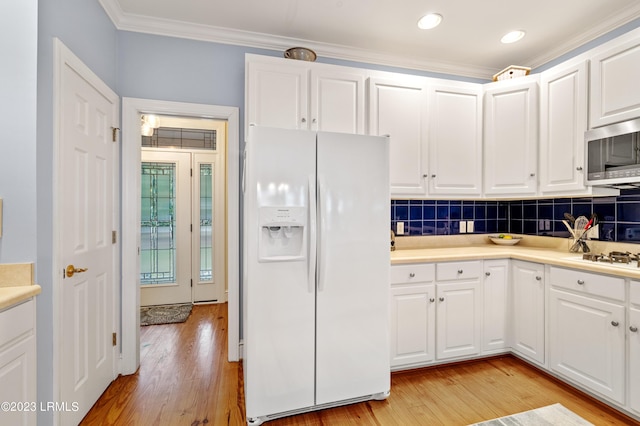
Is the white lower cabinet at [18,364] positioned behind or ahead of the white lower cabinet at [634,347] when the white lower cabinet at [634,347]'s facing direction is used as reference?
ahead

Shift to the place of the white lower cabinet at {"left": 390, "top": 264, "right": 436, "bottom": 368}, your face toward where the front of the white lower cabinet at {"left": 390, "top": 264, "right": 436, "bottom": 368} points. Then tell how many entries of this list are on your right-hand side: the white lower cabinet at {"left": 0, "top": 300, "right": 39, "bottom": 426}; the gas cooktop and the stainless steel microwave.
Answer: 1

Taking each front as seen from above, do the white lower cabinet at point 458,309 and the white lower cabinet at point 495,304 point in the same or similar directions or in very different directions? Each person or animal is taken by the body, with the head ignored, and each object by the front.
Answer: same or similar directions

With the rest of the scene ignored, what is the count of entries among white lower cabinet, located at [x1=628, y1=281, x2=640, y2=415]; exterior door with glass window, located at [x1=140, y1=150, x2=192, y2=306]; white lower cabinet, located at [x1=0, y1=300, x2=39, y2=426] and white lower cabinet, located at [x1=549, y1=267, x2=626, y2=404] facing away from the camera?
0

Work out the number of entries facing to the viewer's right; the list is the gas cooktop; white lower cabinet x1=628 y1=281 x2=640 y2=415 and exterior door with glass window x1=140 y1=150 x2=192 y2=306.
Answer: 0

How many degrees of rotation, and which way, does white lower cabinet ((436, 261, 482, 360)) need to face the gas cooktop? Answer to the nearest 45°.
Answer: approximately 45° to its left

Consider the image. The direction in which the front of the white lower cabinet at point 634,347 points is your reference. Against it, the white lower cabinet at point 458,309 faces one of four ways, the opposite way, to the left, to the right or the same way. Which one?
to the left

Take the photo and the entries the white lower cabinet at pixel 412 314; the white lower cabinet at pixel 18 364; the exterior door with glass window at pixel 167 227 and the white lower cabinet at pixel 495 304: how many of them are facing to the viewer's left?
0

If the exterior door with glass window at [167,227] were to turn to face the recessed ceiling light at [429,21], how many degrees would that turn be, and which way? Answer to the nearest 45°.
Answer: approximately 45° to its left

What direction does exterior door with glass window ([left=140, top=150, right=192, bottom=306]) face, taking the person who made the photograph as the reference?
facing the viewer

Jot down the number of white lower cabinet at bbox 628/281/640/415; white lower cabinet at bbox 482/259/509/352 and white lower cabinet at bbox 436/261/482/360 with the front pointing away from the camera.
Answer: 0

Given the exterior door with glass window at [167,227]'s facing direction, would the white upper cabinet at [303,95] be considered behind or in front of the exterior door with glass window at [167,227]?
in front

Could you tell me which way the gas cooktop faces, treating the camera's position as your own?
facing the viewer and to the left of the viewer

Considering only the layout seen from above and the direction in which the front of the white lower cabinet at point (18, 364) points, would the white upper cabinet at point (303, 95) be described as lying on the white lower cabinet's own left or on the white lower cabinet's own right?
on the white lower cabinet's own left

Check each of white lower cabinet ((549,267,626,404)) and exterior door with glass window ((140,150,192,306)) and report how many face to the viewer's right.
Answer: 0

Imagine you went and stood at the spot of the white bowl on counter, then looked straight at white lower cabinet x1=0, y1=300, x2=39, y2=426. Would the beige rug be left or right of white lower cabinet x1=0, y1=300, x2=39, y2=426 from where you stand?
left
